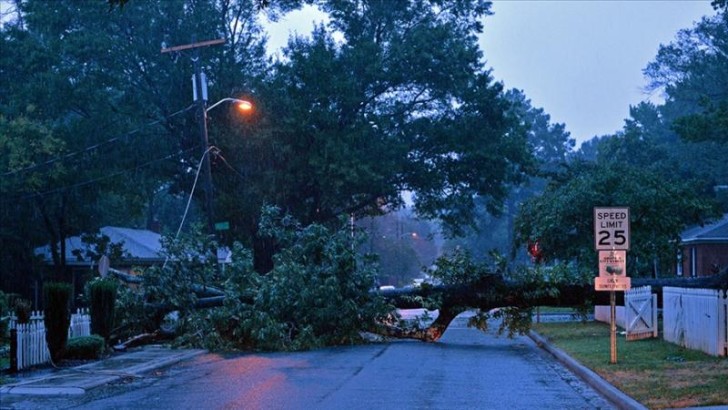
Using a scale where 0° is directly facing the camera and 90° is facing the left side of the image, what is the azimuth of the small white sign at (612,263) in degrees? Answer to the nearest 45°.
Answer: approximately 0°

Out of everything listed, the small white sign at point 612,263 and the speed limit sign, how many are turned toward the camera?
2

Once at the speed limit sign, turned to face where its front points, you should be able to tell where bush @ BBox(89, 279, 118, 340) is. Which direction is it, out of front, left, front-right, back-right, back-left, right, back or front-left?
right

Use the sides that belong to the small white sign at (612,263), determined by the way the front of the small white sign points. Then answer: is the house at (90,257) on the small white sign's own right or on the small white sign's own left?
on the small white sign's own right

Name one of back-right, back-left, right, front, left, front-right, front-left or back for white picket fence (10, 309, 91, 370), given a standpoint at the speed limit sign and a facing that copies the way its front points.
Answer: right

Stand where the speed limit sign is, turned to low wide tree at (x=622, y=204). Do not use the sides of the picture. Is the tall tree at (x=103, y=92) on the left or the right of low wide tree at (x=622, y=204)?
left

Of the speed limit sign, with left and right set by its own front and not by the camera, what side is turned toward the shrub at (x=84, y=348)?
right

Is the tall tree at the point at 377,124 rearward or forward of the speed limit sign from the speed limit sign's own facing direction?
rearward

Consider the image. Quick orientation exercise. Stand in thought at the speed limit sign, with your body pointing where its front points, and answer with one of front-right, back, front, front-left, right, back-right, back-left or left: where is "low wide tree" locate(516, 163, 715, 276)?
back

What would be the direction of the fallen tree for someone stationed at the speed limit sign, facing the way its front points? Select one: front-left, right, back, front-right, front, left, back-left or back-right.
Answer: back-right

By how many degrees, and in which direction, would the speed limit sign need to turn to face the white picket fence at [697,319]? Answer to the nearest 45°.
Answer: approximately 135° to its left

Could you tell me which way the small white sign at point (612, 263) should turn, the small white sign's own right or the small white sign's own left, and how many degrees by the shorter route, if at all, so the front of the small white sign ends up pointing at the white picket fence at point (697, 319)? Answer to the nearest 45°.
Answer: approximately 135° to the small white sign's own left

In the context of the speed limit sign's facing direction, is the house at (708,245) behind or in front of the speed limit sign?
behind
